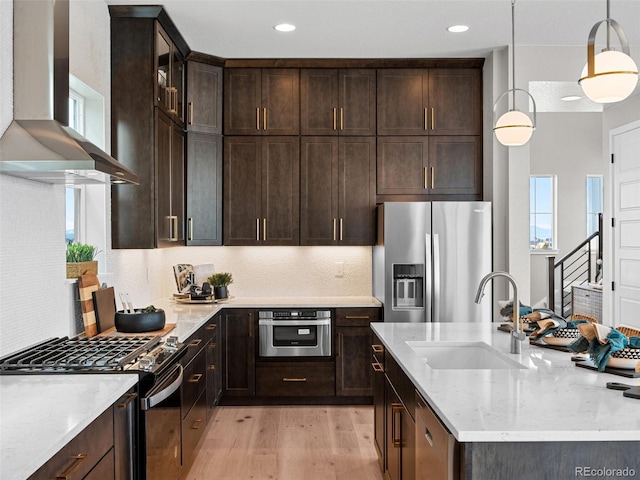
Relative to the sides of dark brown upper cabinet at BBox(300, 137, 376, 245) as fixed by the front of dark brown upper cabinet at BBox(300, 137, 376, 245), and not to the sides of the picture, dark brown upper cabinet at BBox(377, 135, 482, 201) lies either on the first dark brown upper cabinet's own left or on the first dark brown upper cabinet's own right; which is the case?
on the first dark brown upper cabinet's own left

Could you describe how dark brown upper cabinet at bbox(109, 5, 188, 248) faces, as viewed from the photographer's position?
facing to the right of the viewer

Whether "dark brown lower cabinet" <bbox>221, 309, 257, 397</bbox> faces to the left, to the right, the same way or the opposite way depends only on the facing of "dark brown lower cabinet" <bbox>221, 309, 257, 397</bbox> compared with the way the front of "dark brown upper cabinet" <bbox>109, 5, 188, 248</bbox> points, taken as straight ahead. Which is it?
to the right

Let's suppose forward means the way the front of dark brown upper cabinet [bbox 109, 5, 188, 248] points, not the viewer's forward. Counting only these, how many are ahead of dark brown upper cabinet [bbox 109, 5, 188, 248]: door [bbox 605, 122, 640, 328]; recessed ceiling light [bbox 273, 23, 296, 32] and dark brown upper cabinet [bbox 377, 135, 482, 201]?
3

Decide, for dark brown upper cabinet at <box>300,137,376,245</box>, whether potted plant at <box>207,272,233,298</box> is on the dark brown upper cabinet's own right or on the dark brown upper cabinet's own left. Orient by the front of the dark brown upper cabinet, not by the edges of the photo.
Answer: on the dark brown upper cabinet's own right

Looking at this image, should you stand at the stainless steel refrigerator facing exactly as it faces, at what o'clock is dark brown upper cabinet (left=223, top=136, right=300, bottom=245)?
The dark brown upper cabinet is roughly at 3 o'clock from the stainless steel refrigerator.

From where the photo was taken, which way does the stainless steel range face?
to the viewer's right

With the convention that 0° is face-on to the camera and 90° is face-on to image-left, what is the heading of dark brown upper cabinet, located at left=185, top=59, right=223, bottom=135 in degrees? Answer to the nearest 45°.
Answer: approximately 315°

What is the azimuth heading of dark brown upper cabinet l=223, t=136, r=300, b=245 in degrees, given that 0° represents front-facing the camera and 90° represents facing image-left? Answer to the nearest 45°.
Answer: approximately 0°

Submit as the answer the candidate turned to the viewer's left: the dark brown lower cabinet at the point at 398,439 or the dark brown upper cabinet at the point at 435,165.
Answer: the dark brown lower cabinet

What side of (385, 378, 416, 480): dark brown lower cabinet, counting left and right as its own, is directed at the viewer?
left

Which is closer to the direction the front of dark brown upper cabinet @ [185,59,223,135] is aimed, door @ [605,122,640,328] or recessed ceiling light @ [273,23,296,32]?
the recessed ceiling light
